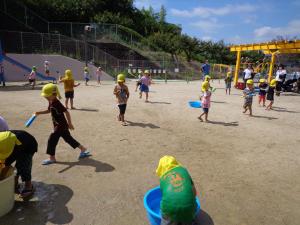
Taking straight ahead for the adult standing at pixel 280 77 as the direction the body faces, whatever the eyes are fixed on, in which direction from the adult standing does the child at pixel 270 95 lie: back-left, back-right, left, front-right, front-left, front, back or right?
front-left

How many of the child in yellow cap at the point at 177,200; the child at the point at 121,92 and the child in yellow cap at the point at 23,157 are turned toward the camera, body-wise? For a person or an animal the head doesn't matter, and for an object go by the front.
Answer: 1

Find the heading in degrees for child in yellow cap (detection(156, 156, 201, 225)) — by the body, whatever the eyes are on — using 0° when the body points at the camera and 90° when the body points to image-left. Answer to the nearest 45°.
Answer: approximately 135°

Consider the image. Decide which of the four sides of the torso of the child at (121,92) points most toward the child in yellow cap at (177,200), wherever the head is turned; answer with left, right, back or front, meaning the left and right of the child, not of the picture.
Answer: front

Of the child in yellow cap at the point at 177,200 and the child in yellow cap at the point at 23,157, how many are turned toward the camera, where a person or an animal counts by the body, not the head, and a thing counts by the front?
0
